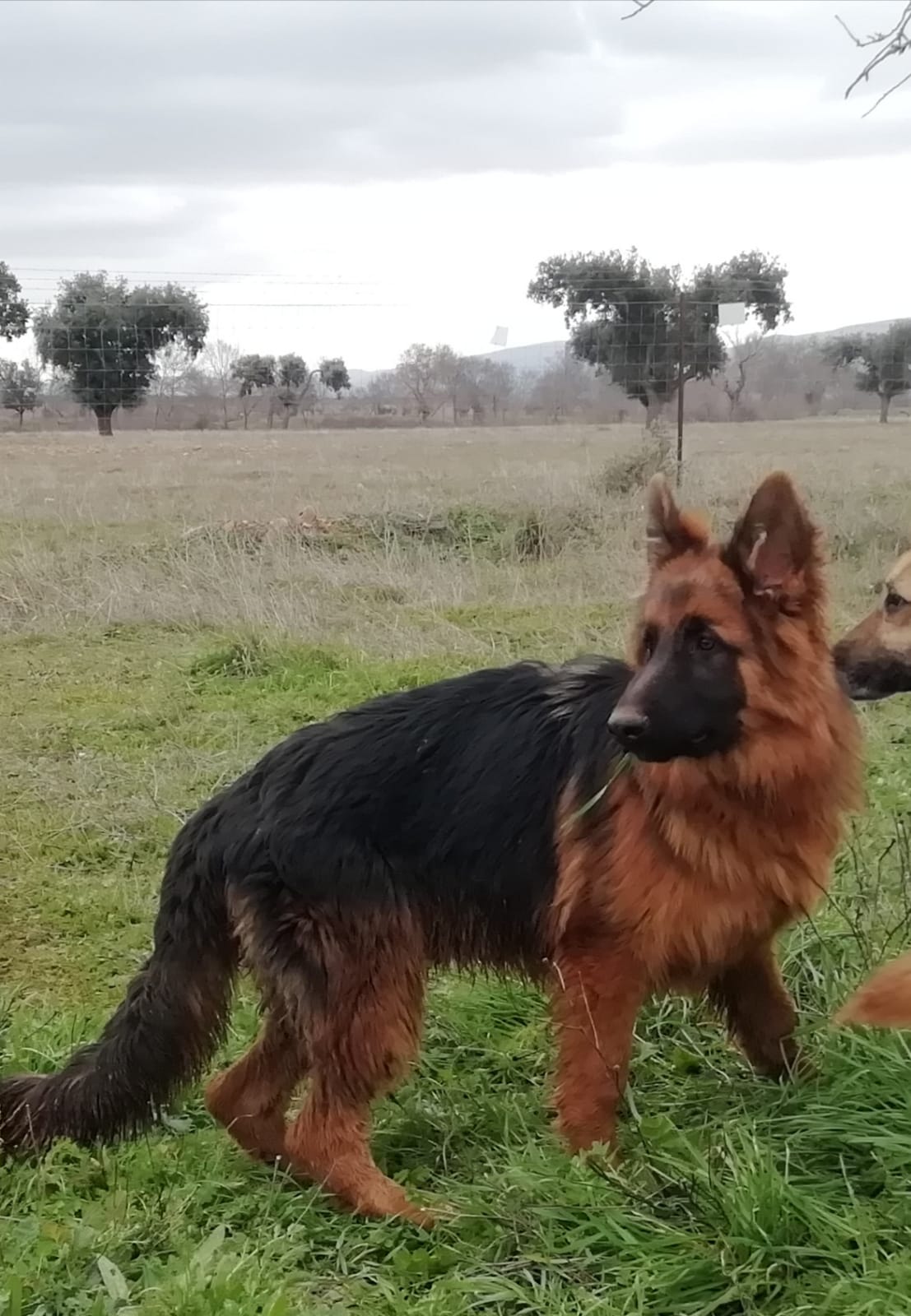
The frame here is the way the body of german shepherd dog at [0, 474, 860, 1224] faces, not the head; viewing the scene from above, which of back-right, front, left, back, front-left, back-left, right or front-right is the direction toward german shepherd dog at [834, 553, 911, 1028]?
front-left

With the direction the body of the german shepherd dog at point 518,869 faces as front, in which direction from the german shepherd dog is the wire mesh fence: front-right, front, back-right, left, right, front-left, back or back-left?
left

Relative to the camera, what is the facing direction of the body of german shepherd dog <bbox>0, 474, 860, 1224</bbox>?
to the viewer's right

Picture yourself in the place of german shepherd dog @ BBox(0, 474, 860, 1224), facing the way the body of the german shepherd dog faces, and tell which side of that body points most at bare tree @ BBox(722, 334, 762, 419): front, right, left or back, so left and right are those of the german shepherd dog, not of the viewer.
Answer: left

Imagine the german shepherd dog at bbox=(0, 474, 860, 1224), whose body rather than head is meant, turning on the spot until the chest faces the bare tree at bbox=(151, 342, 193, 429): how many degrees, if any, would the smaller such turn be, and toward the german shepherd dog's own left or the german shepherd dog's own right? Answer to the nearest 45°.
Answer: approximately 90° to the german shepherd dog's own left
